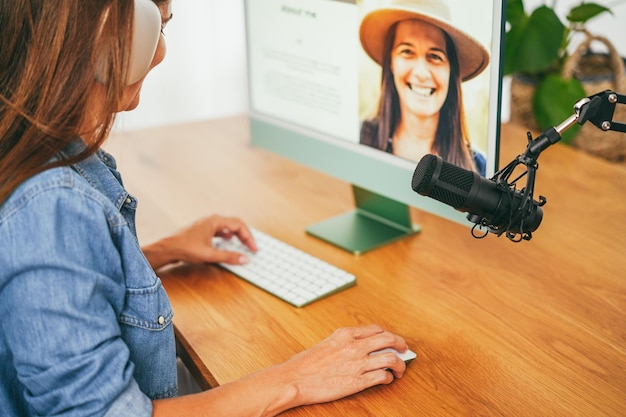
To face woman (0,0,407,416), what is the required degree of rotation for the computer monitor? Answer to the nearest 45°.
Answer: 0° — it already faces them

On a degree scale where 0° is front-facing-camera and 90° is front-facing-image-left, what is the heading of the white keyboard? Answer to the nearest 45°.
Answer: approximately 45°

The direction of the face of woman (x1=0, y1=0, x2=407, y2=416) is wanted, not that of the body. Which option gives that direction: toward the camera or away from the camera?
away from the camera

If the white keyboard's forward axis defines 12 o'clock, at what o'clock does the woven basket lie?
The woven basket is roughly at 6 o'clock from the white keyboard.

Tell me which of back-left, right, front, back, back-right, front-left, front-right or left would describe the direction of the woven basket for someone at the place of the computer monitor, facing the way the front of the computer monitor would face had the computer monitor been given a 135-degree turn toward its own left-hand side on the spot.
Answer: front-left

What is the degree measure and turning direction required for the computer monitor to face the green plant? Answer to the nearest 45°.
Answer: approximately 180°

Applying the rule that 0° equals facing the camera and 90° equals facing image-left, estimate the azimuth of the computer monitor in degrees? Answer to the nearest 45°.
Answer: approximately 45°
